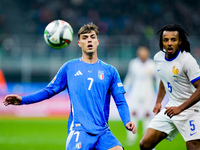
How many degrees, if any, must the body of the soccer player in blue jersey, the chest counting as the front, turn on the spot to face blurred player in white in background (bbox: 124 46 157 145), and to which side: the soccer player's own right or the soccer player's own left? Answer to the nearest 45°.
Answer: approximately 180°

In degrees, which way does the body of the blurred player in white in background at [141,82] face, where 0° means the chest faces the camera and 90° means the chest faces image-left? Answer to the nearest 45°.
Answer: approximately 0°

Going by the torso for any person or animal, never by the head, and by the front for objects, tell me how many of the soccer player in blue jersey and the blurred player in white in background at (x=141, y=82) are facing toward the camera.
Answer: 2

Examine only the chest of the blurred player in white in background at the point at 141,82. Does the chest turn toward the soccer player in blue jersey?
yes

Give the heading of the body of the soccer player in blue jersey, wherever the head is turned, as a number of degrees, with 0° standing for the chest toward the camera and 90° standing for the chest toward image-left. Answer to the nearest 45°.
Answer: approximately 0°
